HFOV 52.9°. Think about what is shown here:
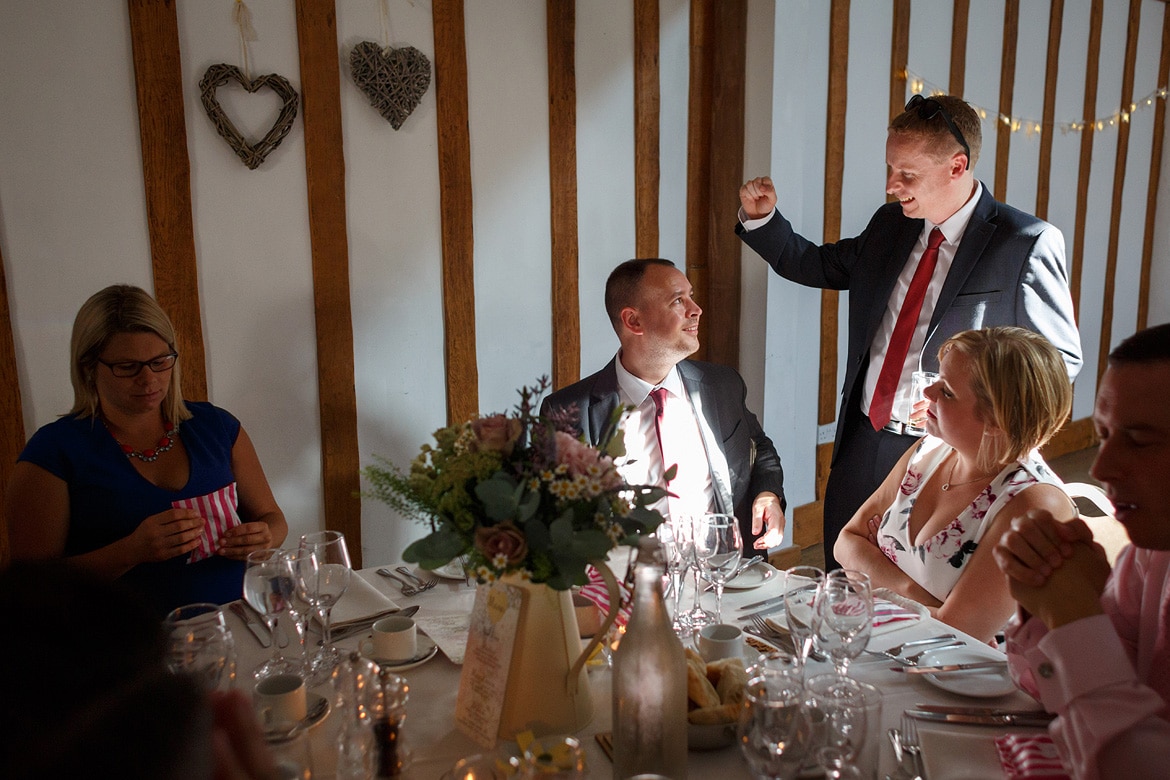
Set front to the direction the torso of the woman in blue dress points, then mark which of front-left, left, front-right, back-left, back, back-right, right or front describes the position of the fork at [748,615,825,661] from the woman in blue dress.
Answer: front

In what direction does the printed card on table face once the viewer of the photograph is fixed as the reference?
facing the viewer and to the left of the viewer

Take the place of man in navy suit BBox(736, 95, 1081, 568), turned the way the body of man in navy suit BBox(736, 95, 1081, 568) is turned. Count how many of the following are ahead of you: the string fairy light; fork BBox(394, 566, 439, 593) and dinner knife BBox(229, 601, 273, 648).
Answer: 2

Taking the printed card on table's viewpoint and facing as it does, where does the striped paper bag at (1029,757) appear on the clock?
The striped paper bag is roughly at 8 o'clock from the printed card on table.

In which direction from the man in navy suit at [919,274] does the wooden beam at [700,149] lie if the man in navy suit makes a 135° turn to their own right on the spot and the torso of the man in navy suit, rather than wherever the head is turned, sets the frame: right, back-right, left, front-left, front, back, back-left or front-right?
front-left

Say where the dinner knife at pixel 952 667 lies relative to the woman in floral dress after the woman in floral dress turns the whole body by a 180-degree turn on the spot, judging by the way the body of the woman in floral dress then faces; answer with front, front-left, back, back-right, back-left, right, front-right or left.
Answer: back-right

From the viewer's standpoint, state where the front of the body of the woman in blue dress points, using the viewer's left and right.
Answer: facing the viewer and to the right of the viewer

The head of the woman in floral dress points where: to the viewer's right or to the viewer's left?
to the viewer's left

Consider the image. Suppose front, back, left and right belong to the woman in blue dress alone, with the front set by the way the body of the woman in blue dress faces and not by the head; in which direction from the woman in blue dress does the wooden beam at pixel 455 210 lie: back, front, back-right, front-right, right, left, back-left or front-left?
left

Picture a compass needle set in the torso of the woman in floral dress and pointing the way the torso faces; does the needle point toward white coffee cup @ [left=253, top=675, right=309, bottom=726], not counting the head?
yes

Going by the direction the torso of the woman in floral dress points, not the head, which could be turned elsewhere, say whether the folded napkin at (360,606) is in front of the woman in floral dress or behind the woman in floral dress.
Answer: in front

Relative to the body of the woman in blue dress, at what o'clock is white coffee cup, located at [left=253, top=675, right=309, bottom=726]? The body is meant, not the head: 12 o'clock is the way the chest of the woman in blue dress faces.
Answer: The white coffee cup is roughly at 1 o'clock from the woman in blue dress.

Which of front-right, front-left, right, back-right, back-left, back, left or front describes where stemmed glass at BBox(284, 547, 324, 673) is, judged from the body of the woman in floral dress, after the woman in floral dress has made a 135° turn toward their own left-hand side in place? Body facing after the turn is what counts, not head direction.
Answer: back-right

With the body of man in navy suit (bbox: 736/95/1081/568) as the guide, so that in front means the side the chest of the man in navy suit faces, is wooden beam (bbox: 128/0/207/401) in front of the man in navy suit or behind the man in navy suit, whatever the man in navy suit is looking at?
in front

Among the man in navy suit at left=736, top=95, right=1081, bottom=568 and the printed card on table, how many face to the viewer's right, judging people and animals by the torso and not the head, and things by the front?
0
